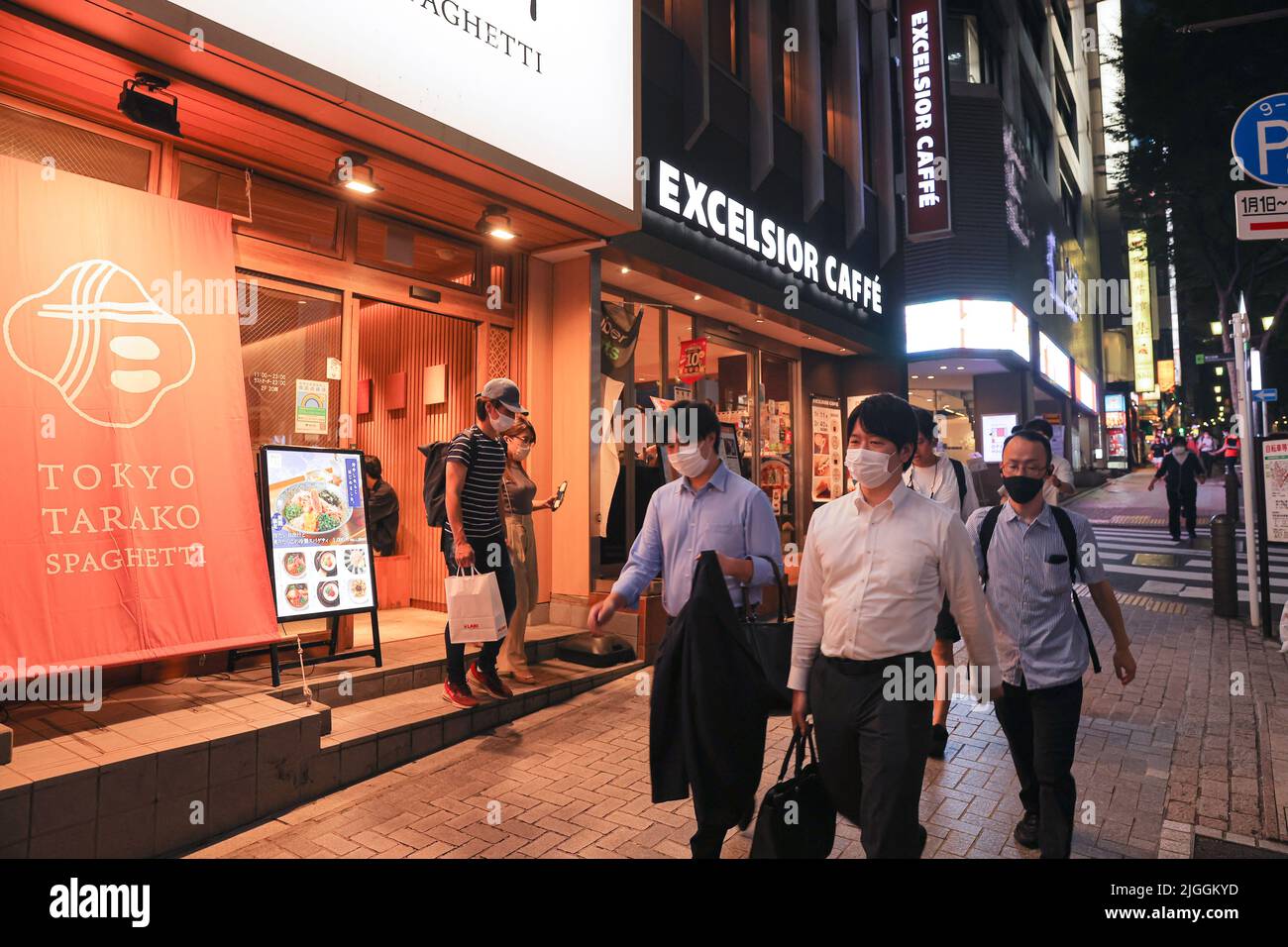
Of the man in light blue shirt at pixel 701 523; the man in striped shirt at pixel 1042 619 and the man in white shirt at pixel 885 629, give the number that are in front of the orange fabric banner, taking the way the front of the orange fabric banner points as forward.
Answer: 3

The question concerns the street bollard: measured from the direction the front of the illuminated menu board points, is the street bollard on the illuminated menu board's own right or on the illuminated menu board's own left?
on the illuminated menu board's own left

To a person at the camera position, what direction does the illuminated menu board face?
facing the viewer and to the right of the viewer

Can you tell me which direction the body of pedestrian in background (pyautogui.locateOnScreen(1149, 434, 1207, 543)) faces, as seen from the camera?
toward the camera

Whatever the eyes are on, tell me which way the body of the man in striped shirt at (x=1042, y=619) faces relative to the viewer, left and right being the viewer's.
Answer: facing the viewer

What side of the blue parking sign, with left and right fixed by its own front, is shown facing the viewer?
front

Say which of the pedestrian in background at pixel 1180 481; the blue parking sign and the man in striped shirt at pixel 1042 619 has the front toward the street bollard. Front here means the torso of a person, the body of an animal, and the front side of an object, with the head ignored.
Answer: the pedestrian in background

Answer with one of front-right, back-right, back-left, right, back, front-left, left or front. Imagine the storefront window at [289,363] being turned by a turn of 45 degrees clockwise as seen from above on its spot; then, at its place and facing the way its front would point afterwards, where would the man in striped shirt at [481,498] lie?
front-left
